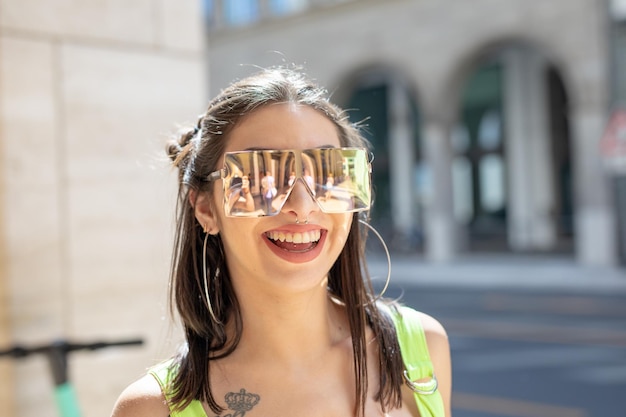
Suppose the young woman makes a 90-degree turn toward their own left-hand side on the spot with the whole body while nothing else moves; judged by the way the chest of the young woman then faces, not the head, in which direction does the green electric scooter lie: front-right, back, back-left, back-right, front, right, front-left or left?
back-left

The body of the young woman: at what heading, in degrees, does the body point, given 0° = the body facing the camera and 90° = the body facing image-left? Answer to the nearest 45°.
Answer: approximately 0°
